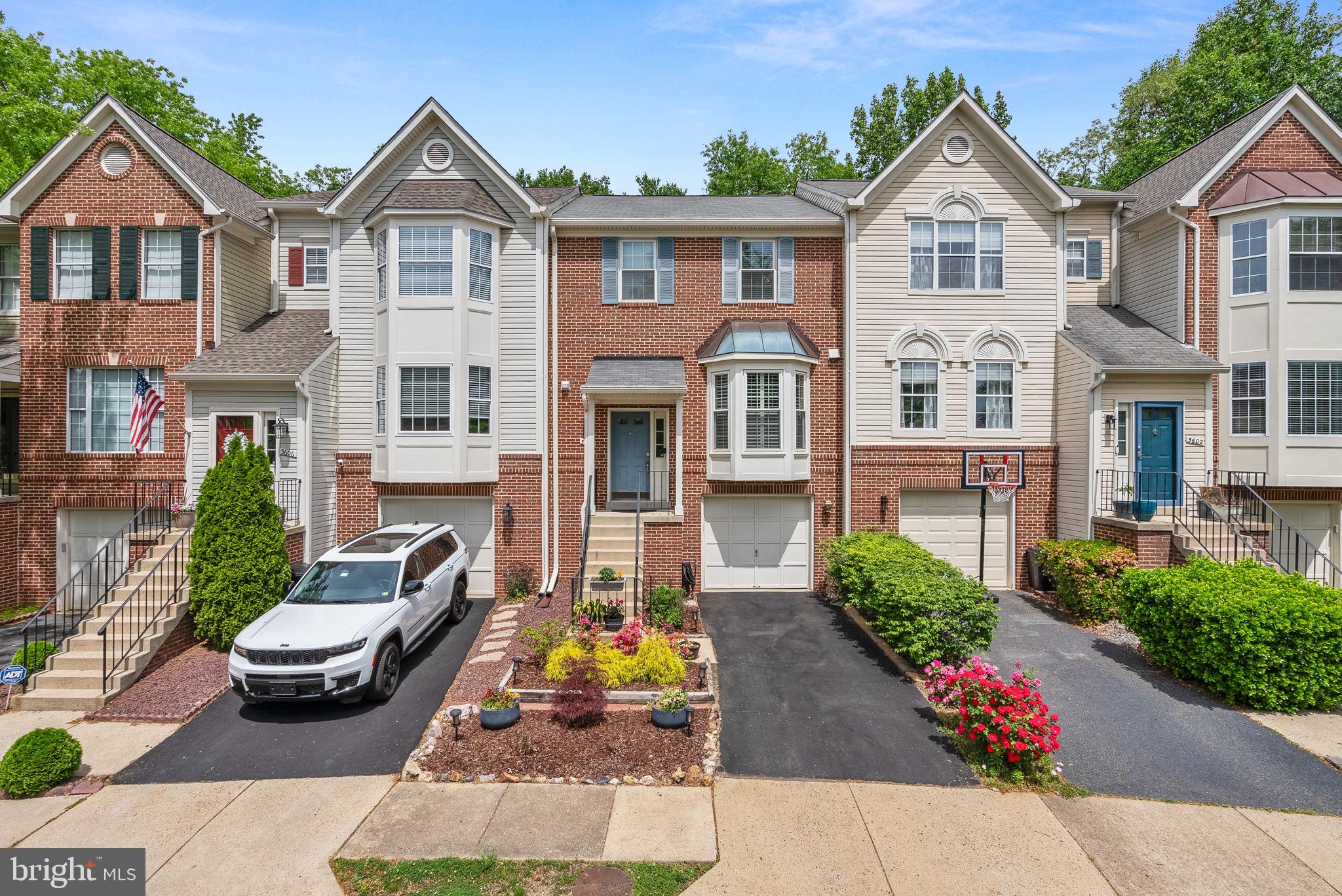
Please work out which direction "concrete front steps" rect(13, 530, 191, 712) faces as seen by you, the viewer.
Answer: facing the viewer and to the left of the viewer

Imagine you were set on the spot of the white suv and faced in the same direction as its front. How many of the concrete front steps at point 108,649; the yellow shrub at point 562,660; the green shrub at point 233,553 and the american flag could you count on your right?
3

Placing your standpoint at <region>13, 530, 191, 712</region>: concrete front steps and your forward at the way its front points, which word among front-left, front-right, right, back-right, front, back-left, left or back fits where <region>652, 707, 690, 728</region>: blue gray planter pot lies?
left

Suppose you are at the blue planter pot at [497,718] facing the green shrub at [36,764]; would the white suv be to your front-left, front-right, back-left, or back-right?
front-right

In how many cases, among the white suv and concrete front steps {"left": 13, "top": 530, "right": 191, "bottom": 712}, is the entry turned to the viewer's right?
0

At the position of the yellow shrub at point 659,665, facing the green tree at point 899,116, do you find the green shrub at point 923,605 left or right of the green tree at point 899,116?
right

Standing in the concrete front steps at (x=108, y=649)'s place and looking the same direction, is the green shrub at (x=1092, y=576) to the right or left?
on its left

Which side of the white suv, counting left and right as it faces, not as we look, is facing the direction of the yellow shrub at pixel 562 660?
left

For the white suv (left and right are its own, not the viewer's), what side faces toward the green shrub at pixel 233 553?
right

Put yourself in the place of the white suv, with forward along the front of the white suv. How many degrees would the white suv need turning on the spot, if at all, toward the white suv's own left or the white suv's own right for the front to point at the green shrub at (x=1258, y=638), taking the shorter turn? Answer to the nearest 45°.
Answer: approximately 90° to the white suv's own left

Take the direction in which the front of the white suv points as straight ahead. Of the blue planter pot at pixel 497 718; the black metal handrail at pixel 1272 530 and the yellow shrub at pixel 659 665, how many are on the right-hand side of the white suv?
0

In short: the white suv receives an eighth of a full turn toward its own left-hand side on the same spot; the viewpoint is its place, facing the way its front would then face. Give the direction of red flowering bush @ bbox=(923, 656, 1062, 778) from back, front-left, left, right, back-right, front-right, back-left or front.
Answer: front-left

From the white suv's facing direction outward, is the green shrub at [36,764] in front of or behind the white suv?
in front

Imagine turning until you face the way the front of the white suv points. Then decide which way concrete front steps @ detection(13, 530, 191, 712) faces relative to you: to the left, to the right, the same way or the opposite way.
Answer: the same way

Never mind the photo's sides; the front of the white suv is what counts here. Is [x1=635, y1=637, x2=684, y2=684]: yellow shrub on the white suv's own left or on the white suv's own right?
on the white suv's own left
